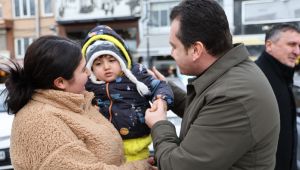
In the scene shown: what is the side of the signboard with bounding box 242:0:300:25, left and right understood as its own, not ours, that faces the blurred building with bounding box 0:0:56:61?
right

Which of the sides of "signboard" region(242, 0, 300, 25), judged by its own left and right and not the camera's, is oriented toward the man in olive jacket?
front

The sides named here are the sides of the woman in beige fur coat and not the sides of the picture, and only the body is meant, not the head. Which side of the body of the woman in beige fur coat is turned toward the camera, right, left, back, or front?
right

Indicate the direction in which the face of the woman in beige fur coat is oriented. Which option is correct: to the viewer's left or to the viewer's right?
to the viewer's right

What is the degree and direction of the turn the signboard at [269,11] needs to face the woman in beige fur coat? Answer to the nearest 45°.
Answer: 0° — it already faces them

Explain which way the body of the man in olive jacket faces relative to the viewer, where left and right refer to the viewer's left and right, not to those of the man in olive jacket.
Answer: facing to the left of the viewer

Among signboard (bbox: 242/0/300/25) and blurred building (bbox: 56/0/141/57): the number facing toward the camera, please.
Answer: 2

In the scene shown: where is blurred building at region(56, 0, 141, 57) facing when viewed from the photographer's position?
facing the viewer

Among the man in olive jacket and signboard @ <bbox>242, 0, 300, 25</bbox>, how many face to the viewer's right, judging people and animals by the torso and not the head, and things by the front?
0

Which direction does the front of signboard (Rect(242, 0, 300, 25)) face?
toward the camera

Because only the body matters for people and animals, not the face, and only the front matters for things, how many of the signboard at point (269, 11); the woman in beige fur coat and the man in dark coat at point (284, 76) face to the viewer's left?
0

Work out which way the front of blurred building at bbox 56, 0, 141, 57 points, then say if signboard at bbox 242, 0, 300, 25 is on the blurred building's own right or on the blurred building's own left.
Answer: on the blurred building's own left
